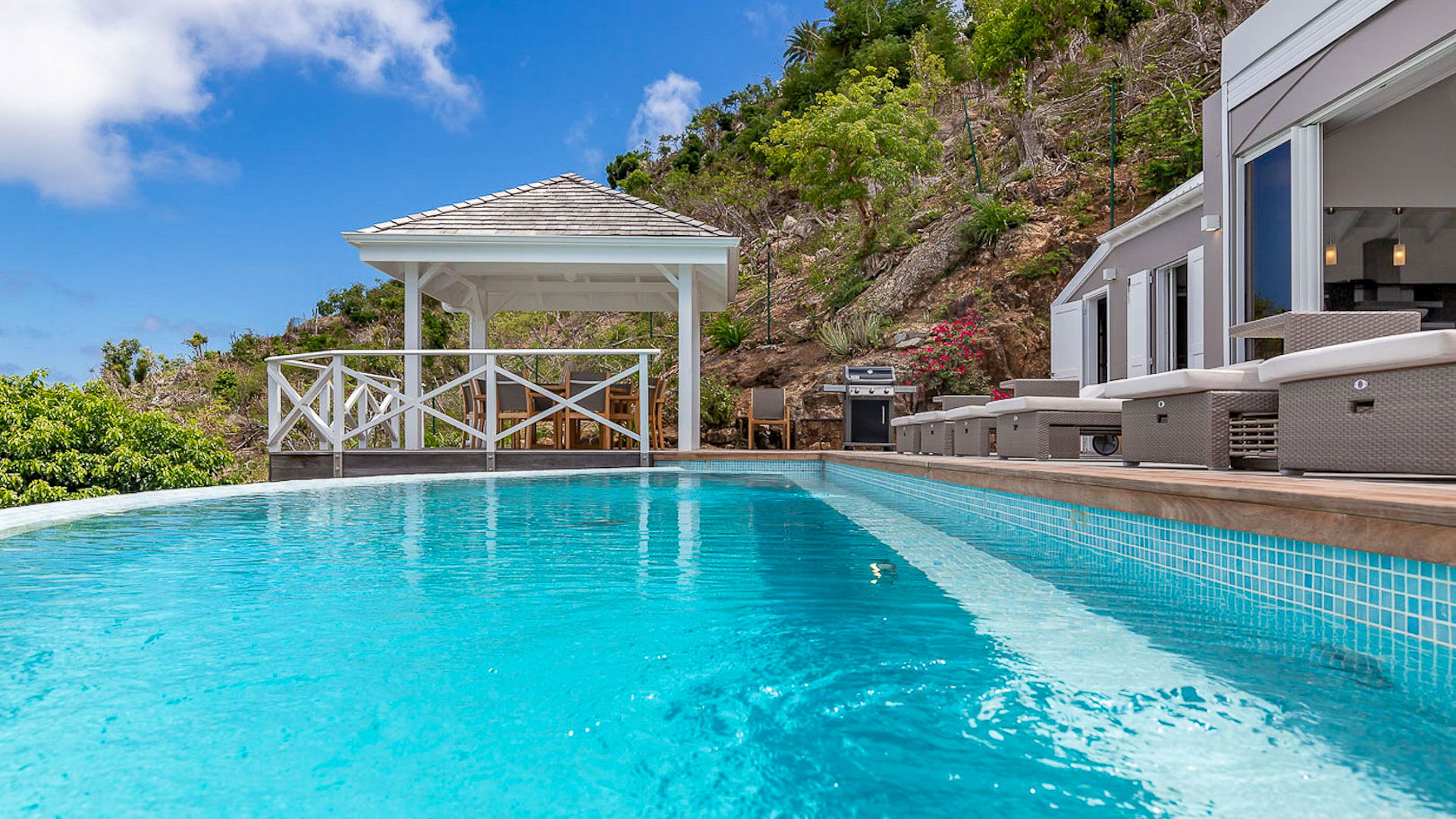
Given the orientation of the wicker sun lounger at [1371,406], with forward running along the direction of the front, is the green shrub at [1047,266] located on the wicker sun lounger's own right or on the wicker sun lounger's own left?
on the wicker sun lounger's own right

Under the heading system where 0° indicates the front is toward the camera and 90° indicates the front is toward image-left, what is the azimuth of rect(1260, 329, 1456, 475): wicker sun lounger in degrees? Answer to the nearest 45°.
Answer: approximately 45°

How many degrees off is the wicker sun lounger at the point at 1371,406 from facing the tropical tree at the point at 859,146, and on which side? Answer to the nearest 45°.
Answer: approximately 90° to its right

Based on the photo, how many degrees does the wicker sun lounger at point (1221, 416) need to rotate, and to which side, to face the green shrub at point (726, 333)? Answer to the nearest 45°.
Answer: approximately 90° to its right

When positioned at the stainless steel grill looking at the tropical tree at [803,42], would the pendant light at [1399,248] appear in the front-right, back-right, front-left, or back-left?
back-right

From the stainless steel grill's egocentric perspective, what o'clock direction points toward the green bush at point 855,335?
The green bush is roughly at 6 o'clock from the stainless steel grill.

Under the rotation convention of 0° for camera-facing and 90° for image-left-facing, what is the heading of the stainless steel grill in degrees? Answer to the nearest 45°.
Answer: approximately 0°

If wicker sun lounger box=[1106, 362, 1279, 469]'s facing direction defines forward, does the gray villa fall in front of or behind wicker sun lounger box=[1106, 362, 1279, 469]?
behind

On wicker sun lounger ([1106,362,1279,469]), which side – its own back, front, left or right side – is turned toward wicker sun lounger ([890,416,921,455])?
right
